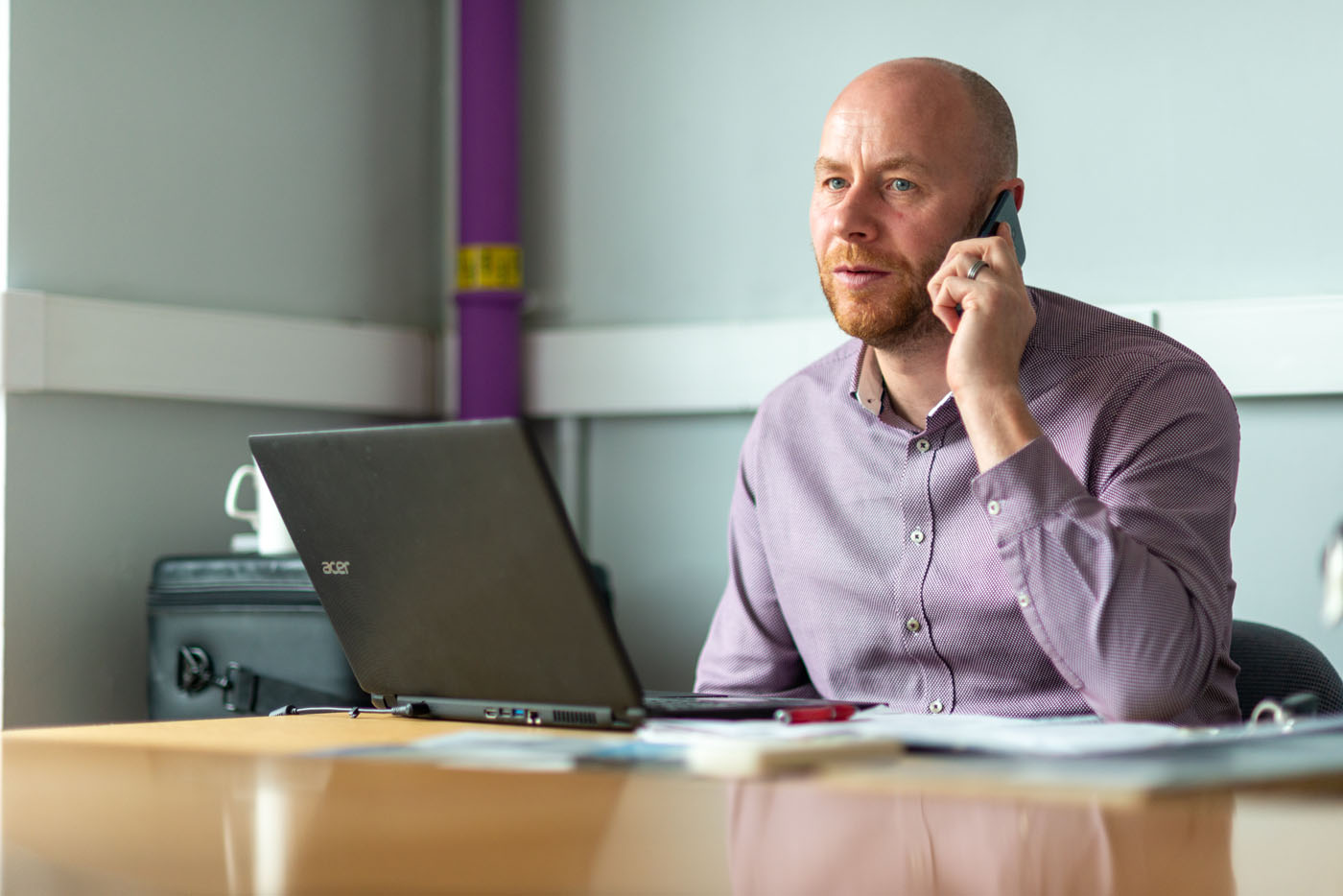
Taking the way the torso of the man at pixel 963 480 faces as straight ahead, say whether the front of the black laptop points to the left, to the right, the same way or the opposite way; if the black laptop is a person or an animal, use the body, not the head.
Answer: the opposite way

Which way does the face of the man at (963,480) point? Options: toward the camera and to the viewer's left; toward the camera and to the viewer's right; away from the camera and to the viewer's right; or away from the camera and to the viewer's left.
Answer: toward the camera and to the viewer's left

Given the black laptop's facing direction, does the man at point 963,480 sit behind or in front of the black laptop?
in front

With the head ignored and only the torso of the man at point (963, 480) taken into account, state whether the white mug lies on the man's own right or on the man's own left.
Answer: on the man's own right

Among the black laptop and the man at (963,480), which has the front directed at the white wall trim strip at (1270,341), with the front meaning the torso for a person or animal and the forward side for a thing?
the black laptop

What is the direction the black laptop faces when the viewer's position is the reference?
facing away from the viewer and to the right of the viewer

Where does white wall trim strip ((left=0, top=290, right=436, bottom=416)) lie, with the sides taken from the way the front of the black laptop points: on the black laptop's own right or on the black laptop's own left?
on the black laptop's own left

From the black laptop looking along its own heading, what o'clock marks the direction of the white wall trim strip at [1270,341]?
The white wall trim strip is roughly at 12 o'clock from the black laptop.

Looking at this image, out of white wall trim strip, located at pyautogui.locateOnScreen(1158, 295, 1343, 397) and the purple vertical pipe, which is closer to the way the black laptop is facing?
the white wall trim strip

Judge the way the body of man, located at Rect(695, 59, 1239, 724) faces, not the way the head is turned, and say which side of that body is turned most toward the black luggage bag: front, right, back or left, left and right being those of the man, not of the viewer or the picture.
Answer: right

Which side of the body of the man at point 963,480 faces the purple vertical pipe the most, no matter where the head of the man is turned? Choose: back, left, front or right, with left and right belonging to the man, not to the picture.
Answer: right

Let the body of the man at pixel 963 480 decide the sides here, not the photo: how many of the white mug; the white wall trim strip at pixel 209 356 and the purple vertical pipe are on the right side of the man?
3

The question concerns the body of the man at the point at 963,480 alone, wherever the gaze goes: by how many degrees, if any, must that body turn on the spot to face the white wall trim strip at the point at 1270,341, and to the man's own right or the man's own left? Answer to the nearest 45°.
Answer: approximately 180°

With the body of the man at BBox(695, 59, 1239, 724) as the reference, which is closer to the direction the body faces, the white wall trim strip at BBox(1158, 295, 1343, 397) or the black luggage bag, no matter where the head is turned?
the black luggage bag
